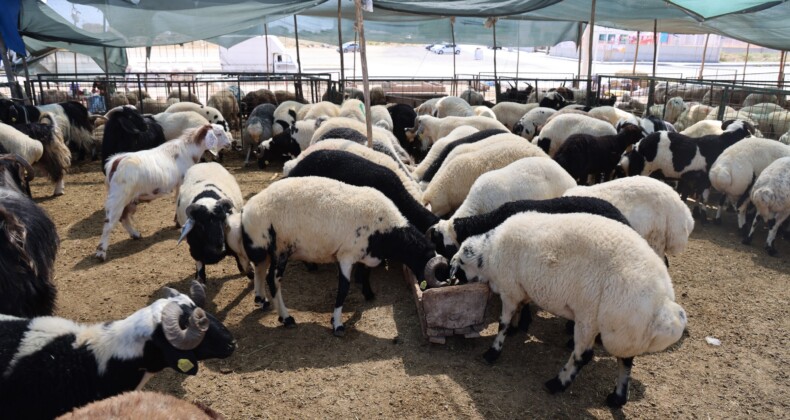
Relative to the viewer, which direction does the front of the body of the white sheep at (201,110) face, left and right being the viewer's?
facing to the right of the viewer

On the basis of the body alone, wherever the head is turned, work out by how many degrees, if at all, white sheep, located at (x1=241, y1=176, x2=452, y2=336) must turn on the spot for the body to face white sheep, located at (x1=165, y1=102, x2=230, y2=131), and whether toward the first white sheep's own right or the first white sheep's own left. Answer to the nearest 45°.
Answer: approximately 90° to the first white sheep's own left

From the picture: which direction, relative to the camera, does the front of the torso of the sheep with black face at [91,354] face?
to the viewer's right

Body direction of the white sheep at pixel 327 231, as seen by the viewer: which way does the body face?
to the viewer's right

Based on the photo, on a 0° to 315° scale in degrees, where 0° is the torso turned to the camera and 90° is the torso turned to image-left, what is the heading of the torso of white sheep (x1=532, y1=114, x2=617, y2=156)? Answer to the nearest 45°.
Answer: approximately 90°

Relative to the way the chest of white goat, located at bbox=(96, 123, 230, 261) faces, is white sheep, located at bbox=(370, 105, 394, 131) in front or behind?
in front

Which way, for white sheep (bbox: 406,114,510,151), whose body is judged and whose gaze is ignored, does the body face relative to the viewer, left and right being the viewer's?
facing to the left of the viewer

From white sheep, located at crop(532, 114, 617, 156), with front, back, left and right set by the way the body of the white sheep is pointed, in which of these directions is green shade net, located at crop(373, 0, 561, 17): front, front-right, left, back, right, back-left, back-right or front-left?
front-right

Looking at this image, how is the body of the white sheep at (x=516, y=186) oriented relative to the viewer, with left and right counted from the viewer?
facing to the left of the viewer

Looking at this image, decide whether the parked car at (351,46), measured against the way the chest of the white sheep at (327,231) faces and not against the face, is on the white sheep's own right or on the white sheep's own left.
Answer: on the white sheep's own left

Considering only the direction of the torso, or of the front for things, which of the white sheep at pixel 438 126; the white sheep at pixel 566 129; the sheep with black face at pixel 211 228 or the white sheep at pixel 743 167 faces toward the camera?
the sheep with black face

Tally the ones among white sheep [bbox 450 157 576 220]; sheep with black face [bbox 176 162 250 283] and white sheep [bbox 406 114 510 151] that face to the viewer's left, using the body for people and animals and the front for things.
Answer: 2

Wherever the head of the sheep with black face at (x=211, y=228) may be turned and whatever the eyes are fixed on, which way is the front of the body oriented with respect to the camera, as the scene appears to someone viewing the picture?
toward the camera
